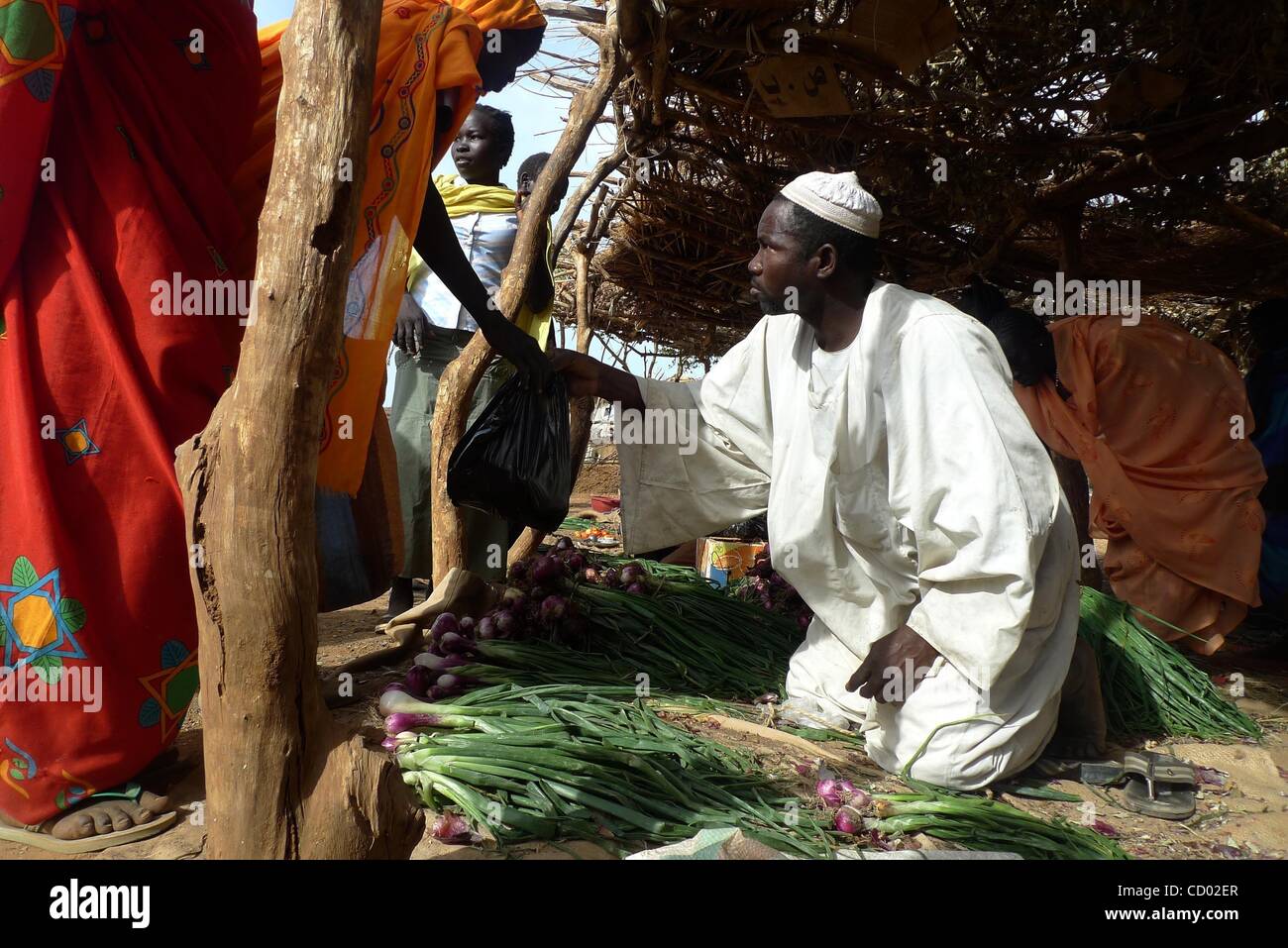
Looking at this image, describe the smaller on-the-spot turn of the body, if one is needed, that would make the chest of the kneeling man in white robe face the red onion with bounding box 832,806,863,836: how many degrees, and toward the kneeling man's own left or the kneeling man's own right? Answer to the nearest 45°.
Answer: approximately 45° to the kneeling man's own left

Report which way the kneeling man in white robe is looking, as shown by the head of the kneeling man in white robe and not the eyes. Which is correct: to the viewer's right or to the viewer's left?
to the viewer's left

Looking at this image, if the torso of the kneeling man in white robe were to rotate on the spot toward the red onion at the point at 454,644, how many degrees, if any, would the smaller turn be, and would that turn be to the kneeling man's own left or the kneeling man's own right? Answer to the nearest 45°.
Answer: approximately 45° to the kneeling man's own right

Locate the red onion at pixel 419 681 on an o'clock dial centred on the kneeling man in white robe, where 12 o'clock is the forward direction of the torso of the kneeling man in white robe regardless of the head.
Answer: The red onion is roughly at 1 o'clock from the kneeling man in white robe.

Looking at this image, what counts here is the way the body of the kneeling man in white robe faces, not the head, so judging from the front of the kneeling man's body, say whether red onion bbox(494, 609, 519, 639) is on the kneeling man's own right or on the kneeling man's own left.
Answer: on the kneeling man's own right

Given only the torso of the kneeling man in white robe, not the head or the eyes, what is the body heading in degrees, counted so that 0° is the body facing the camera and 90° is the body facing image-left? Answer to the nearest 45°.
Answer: approximately 45°

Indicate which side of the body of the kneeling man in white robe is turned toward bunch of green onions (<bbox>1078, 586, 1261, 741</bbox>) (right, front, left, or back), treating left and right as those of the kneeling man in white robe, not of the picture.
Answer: back
